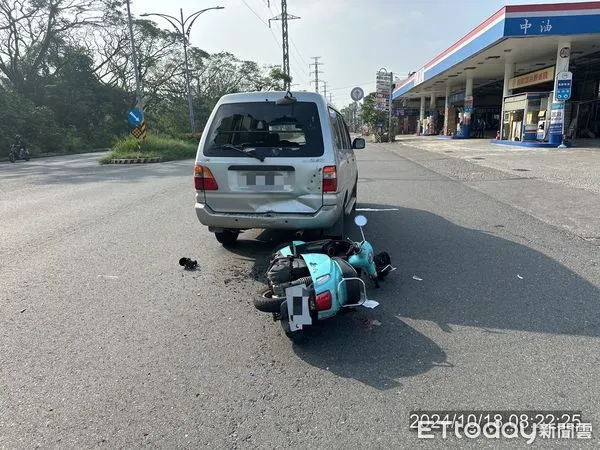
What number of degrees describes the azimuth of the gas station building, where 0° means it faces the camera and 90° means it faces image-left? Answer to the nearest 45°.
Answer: approximately 90°

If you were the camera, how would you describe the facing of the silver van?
facing away from the viewer

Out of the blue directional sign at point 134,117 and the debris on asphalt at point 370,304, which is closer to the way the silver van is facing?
the blue directional sign

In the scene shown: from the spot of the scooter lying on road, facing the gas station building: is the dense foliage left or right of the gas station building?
left

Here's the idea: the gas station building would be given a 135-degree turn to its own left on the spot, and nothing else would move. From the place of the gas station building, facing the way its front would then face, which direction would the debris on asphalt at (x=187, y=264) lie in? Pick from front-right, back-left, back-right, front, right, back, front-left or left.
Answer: front-right

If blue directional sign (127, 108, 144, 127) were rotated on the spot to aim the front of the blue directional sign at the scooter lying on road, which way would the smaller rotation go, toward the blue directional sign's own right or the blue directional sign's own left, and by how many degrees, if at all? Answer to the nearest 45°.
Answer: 0° — it already faces it

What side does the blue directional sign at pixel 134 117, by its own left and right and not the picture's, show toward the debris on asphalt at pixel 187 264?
front

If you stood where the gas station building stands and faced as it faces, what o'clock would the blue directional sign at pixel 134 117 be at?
The blue directional sign is roughly at 11 o'clock from the gas station building.

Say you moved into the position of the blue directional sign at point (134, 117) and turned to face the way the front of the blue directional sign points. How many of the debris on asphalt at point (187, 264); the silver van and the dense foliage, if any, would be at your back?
1

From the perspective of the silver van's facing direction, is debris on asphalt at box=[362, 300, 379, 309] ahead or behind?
behind

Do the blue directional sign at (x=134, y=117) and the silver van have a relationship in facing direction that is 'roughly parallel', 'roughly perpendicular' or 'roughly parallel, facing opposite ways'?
roughly parallel, facing opposite ways

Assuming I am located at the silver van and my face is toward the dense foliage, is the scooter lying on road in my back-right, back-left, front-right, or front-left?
back-left

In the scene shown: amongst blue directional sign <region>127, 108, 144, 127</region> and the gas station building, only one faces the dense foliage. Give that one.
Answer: the gas station building

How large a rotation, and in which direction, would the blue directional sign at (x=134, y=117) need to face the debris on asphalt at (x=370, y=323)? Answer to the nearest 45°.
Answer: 0° — it already faces it

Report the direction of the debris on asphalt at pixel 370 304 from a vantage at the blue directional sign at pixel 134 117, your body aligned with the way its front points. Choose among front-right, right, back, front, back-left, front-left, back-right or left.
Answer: front

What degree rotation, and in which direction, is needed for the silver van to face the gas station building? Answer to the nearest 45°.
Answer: approximately 45° to its right

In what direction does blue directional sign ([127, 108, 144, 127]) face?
toward the camera

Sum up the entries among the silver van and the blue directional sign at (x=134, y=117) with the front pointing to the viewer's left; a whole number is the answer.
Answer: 0

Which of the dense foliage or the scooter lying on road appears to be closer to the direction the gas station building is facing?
the dense foliage
